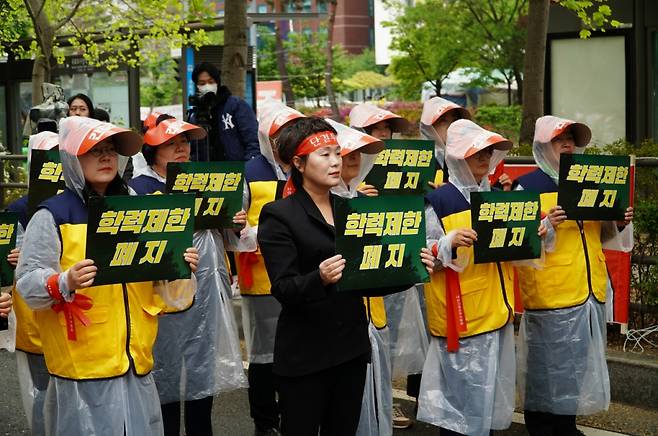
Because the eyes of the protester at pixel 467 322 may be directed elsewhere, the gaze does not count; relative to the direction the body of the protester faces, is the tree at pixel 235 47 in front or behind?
behind

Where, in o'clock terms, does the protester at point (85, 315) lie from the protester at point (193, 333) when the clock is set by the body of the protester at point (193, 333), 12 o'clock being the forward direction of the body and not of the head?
the protester at point (85, 315) is roughly at 2 o'clock from the protester at point (193, 333).

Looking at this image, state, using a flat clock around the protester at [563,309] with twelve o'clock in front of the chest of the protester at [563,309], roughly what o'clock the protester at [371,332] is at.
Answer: the protester at [371,332] is roughly at 3 o'clock from the protester at [563,309].

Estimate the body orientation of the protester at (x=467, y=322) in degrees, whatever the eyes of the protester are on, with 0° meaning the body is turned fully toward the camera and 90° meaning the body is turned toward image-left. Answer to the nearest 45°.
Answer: approximately 315°

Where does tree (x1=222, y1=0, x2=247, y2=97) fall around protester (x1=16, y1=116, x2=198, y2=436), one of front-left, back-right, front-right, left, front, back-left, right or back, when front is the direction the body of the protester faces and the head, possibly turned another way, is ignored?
back-left

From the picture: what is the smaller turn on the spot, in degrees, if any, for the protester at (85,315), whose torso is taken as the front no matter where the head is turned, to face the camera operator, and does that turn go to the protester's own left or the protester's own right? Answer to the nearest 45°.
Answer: approximately 135° to the protester's own left

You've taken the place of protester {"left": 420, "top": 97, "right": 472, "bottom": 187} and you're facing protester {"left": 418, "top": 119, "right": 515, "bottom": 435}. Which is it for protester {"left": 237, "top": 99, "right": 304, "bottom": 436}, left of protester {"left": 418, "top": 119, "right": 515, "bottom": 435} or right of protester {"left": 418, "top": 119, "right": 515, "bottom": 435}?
right

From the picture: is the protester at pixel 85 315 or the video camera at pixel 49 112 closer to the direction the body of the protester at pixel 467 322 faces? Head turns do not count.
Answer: the protester
